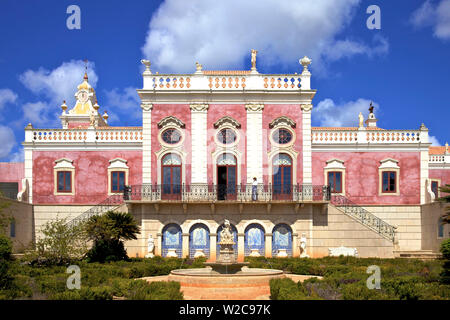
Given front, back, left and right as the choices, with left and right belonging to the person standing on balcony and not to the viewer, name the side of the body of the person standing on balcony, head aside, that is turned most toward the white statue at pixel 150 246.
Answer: right

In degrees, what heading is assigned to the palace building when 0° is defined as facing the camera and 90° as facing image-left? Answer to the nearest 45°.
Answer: approximately 0°

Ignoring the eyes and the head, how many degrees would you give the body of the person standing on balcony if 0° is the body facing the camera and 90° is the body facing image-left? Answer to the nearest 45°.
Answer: approximately 0°

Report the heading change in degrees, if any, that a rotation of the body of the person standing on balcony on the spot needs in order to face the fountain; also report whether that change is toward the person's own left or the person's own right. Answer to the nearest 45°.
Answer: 0° — they already face it

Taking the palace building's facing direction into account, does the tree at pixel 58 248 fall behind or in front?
in front
